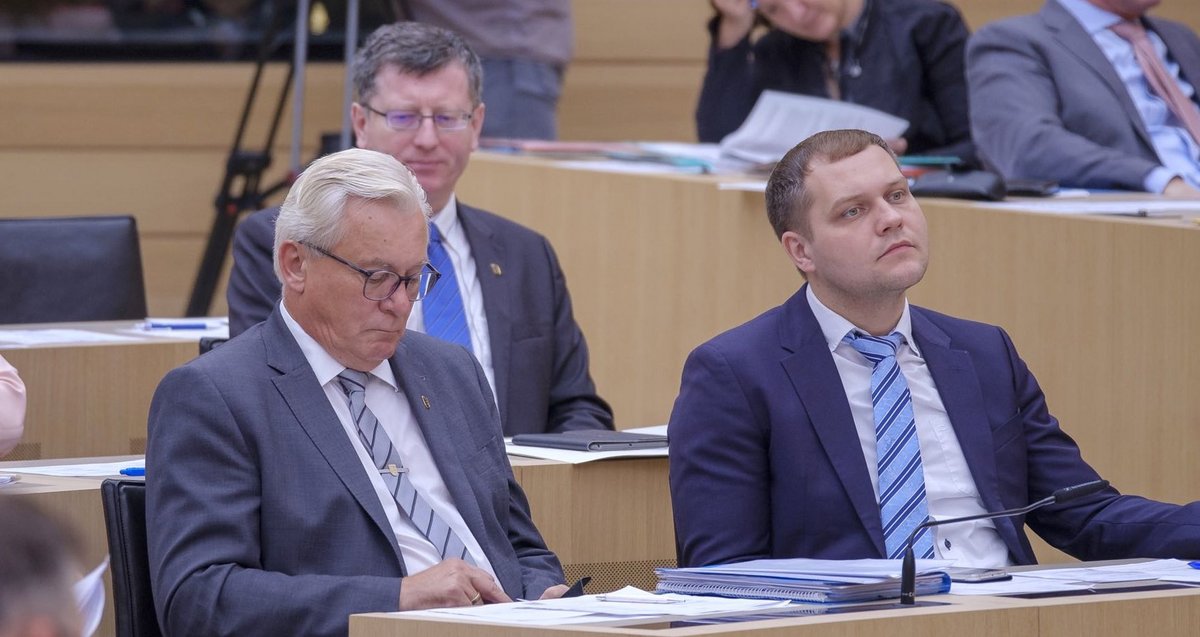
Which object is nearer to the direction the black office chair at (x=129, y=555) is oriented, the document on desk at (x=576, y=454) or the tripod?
the document on desk

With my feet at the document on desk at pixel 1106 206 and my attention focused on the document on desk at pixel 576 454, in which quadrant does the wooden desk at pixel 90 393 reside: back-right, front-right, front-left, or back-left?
front-right

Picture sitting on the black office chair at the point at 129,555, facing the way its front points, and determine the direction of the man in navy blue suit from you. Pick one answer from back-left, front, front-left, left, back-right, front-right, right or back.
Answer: front-left

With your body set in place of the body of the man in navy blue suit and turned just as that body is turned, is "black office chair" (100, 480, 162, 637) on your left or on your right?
on your right

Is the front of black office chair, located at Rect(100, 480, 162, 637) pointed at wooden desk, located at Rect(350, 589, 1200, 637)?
yes

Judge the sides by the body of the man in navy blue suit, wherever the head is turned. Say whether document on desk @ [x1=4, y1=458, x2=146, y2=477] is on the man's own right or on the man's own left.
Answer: on the man's own right

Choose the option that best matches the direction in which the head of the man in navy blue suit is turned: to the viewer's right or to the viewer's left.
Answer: to the viewer's right

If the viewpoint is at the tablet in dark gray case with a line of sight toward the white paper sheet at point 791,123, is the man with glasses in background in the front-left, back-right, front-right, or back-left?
front-left

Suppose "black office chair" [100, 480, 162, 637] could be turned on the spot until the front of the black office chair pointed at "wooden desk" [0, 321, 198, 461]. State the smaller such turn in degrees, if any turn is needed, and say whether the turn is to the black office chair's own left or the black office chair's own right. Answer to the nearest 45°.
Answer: approximately 135° to the black office chair's own left

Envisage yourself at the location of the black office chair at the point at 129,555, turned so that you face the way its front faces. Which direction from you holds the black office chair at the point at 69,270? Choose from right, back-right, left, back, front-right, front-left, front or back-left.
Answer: back-left

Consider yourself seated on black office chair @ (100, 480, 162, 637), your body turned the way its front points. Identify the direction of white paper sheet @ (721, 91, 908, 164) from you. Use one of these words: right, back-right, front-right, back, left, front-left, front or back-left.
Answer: left

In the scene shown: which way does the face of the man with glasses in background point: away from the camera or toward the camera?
toward the camera

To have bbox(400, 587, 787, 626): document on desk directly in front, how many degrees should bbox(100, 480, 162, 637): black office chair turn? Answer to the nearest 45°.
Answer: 0° — it already faces it

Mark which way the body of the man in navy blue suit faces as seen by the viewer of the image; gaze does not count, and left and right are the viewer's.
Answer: facing the viewer and to the right of the viewer

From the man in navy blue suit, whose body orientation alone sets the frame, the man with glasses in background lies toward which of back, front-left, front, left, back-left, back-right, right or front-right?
back

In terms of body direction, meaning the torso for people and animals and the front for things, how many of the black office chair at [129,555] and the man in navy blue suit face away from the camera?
0

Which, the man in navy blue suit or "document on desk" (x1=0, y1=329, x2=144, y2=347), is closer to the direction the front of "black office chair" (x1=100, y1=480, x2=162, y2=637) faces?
the man in navy blue suit

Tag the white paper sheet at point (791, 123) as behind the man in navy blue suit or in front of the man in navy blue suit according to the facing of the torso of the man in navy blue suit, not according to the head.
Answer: behind
